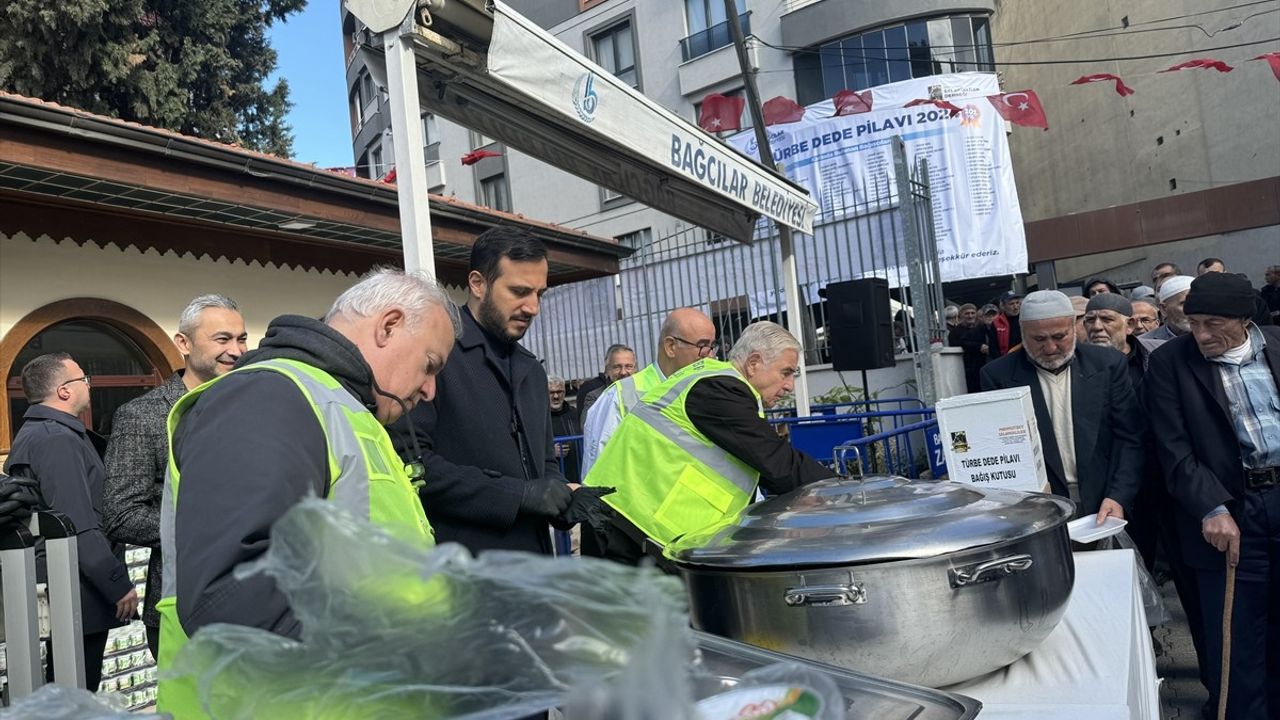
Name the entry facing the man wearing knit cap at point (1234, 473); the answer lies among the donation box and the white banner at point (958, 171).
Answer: the white banner

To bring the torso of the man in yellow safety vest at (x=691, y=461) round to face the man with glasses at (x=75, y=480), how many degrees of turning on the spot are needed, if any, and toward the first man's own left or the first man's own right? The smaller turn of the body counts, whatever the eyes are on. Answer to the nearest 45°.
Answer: approximately 180°

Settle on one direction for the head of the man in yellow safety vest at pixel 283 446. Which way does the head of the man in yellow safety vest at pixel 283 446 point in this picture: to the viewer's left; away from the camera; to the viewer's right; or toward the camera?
to the viewer's right

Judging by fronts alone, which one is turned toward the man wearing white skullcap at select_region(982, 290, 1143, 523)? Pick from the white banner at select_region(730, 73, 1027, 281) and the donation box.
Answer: the white banner

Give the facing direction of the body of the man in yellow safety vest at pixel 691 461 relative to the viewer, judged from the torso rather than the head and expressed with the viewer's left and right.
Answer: facing to the right of the viewer

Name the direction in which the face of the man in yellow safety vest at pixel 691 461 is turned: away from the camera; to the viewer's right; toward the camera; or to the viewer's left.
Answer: to the viewer's right

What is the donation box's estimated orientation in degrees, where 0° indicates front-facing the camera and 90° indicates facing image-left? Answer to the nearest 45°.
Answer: approximately 0°

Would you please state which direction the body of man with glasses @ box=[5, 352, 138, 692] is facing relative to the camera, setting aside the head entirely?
to the viewer's right
